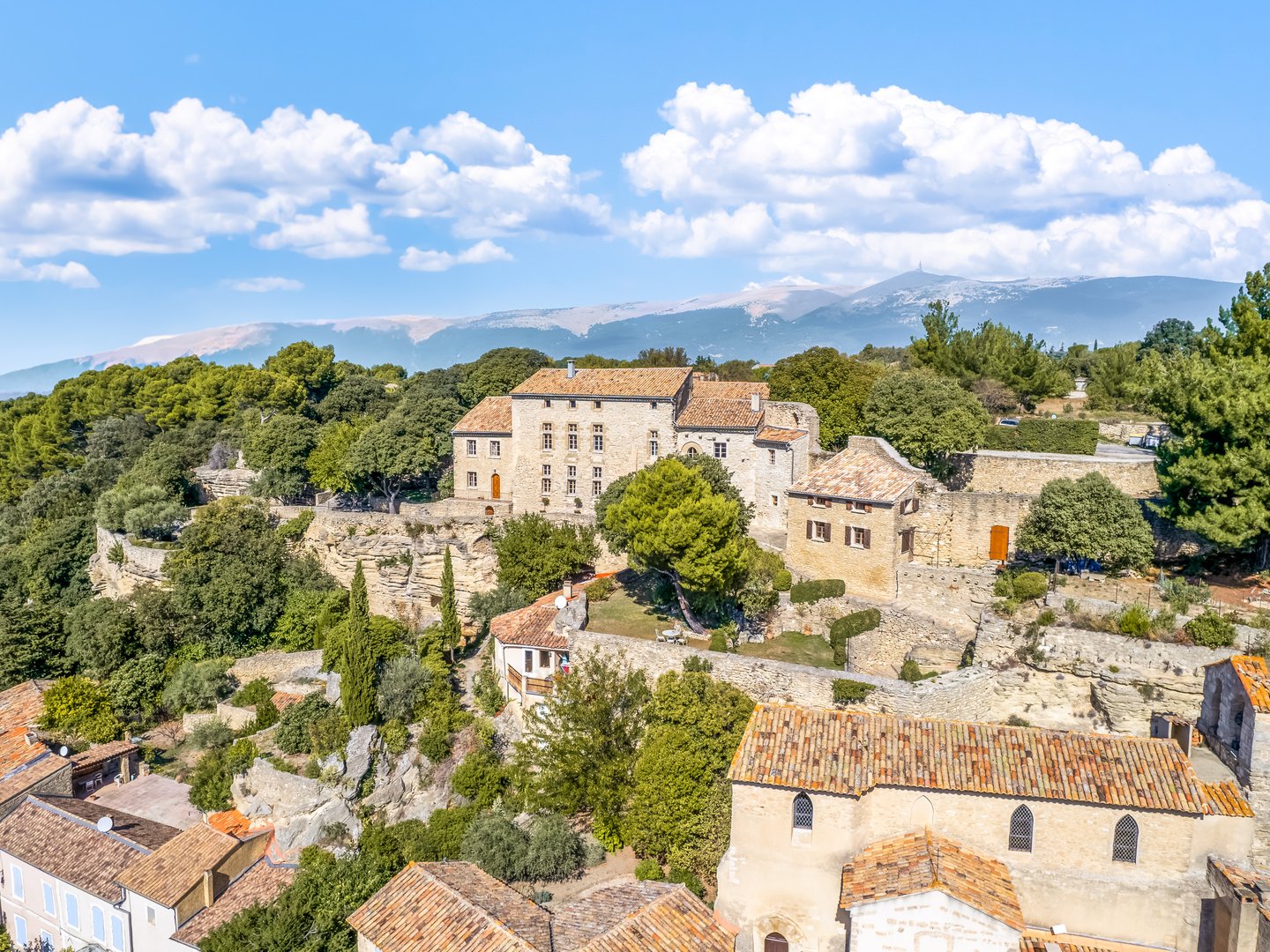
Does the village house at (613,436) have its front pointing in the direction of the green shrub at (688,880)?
yes

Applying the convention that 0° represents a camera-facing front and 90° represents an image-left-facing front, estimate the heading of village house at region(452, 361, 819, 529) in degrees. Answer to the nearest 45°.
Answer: approximately 0°

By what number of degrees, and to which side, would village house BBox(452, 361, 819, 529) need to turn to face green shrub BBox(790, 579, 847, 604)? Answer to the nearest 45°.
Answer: approximately 45° to its left

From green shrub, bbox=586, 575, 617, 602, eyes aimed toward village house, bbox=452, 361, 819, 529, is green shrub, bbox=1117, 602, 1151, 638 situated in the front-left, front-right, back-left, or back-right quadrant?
back-right

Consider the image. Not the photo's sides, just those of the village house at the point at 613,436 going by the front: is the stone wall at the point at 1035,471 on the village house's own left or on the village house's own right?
on the village house's own left

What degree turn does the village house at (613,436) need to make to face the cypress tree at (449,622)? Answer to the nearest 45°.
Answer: approximately 45° to its right

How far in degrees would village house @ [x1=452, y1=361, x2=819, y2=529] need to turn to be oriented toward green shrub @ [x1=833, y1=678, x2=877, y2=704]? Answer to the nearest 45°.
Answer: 0° — it already faces it

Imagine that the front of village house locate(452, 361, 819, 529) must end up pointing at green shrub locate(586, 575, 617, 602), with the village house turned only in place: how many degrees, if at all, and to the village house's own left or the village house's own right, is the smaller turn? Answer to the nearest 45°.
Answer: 0° — it already faces it
